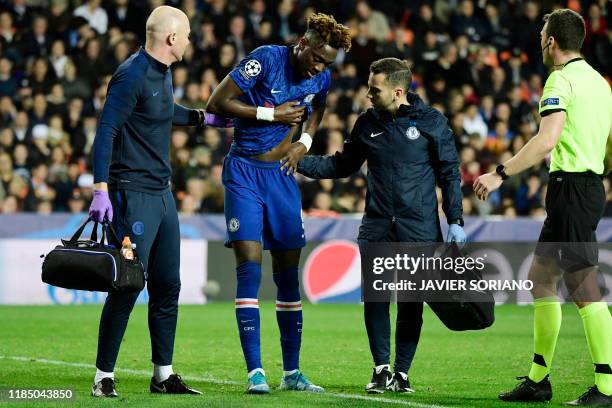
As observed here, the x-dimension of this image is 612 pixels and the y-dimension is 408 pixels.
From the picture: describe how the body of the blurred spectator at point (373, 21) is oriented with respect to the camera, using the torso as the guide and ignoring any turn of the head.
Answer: toward the camera

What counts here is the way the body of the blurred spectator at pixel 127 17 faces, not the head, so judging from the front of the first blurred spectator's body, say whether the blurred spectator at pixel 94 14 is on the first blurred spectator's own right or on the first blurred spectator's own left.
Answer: on the first blurred spectator's own right

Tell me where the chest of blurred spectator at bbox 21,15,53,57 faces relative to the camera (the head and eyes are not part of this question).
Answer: toward the camera

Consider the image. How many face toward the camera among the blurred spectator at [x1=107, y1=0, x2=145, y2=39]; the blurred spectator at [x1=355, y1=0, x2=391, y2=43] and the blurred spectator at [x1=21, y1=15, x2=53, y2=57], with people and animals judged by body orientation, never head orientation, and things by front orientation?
3

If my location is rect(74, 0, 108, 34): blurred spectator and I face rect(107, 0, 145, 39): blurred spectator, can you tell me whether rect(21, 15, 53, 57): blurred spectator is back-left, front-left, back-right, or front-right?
back-right

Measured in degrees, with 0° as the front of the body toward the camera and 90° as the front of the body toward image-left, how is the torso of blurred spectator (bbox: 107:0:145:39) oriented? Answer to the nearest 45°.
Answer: approximately 0°

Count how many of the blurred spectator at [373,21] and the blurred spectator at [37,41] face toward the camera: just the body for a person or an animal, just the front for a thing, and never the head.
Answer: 2

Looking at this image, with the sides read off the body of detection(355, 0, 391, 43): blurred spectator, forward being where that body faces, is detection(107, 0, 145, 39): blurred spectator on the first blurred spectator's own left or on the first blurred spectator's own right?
on the first blurred spectator's own right

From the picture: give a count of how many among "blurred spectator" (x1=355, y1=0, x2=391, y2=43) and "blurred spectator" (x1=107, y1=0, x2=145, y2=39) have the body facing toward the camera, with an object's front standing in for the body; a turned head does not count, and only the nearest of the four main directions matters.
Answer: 2

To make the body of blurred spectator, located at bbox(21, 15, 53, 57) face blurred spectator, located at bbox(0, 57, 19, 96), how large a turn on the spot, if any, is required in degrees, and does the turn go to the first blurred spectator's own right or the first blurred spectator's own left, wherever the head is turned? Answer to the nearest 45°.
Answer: approximately 45° to the first blurred spectator's own right

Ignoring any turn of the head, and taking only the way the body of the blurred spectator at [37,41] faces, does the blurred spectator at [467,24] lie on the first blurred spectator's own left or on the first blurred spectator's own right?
on the first blurred spectator's own left

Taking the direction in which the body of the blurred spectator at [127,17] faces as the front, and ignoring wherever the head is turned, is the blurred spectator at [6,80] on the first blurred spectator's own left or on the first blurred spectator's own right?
on the first blurred spectator's own right
